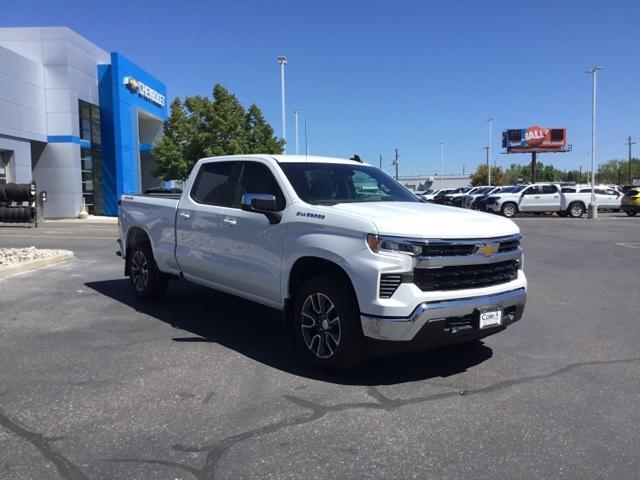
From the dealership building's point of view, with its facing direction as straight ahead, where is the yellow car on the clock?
The yellow car is roughly at 11 o'clock from the dealership building.

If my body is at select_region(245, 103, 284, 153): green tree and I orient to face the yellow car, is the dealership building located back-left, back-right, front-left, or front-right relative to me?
back-right

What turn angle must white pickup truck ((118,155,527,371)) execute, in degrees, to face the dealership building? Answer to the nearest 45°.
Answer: approximately 180°

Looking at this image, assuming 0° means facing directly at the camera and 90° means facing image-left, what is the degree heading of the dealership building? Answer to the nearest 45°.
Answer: approximately 315°

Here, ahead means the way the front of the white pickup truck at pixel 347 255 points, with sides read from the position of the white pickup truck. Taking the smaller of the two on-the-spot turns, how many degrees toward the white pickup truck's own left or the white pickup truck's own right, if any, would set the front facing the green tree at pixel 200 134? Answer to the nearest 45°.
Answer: approximately 135° to the white pickup truck's own left

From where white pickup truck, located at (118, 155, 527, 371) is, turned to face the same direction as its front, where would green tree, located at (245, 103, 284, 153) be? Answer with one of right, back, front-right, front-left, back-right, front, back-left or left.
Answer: back-left

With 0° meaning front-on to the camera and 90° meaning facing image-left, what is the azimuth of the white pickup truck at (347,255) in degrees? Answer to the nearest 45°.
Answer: approximately 315°

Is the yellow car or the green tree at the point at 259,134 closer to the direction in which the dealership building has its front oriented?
the yellow car
